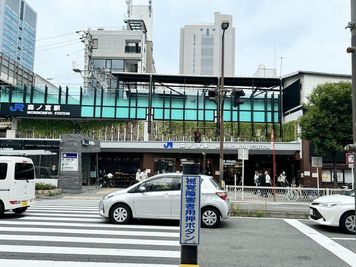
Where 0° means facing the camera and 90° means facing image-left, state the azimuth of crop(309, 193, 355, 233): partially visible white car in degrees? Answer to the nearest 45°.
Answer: approximately 45°

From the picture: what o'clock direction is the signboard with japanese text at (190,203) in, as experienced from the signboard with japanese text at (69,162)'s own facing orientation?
the signboard with japanese text at (190,203) is roughly at 12 o'clock from the signboard with japanese text at (69,162).

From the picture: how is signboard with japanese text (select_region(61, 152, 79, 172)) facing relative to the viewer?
toward the camera

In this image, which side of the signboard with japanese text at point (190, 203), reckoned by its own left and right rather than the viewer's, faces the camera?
front

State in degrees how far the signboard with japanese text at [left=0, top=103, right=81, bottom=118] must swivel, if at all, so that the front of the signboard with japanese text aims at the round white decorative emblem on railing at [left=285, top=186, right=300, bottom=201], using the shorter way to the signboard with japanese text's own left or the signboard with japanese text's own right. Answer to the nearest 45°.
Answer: approximately 45° to the signboard with japanese text's own left

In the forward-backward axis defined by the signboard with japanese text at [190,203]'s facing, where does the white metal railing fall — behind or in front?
behind

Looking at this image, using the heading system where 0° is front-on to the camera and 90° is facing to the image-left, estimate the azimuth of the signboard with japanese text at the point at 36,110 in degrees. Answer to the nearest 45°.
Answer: approximately 0°

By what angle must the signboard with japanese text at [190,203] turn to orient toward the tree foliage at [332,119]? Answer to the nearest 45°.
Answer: approximately 135° to its left

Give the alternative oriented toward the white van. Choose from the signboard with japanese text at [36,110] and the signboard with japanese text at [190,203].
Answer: the signboard with japanese text at [36,110]

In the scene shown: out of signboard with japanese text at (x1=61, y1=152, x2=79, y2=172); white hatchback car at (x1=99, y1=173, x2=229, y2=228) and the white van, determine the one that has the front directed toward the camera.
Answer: the signboard with japanese text

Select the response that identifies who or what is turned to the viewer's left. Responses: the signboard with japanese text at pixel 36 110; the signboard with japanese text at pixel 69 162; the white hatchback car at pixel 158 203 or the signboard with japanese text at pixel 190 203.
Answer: the white hatchback car

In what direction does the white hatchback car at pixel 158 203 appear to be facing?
to the viewer's left

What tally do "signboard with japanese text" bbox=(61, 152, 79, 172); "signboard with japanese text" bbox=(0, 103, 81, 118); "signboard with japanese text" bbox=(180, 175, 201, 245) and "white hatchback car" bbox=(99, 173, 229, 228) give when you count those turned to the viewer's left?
1

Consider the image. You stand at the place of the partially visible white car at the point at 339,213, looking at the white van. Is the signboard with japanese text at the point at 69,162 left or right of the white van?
right

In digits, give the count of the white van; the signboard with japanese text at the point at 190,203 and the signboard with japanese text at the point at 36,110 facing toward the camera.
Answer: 2
